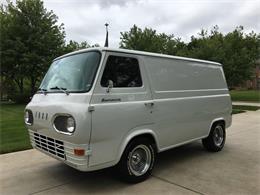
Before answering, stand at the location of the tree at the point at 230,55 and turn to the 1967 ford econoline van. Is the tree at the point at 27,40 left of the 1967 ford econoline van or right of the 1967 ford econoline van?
right

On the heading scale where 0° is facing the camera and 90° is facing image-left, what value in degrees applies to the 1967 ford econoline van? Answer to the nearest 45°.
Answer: approximately 45°

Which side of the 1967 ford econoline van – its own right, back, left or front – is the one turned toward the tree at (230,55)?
back

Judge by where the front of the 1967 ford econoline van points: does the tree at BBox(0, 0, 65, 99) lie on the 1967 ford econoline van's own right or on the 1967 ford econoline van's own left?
on the 1967 ford econoline van's own right

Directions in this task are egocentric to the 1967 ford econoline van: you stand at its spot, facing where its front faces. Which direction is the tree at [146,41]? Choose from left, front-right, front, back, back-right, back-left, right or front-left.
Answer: back-right
